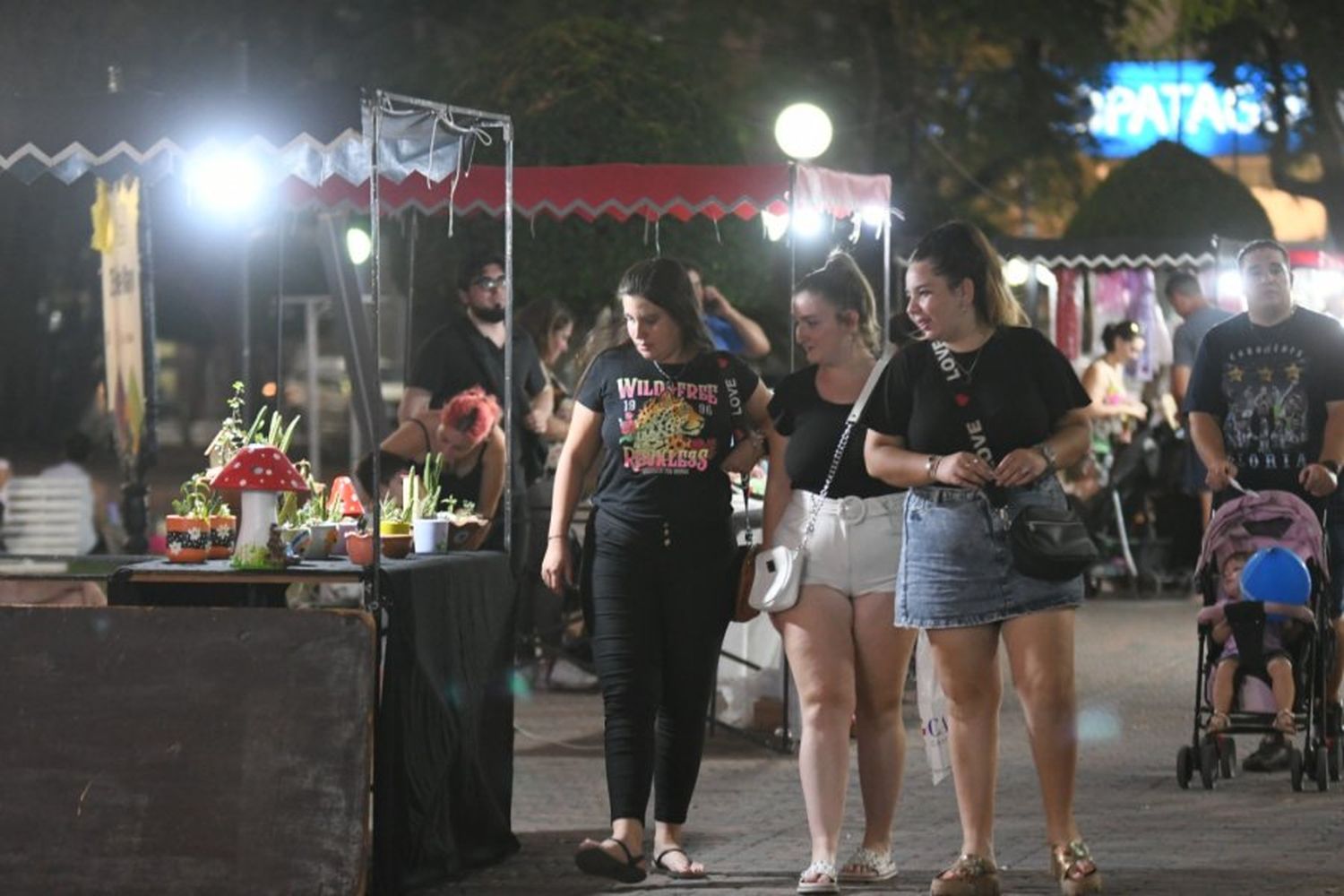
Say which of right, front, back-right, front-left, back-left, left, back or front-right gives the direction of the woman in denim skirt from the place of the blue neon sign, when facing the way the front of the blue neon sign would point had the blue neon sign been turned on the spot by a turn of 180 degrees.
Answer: back

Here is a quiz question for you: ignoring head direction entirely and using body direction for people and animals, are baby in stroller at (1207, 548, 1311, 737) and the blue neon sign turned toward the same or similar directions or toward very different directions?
same or similar directions

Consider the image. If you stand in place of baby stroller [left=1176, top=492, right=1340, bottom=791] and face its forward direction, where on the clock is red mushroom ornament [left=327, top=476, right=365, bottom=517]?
The red mushroom ornament is roughly at 2 o'clock from the baby stroller.

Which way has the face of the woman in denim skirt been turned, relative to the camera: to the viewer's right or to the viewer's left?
to the viewer's left

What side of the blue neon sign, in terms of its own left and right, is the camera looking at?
front

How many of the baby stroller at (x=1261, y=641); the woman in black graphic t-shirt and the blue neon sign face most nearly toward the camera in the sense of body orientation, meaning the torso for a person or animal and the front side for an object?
3

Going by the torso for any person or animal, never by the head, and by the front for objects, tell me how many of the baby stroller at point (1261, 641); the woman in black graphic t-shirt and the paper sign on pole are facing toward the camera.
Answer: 3

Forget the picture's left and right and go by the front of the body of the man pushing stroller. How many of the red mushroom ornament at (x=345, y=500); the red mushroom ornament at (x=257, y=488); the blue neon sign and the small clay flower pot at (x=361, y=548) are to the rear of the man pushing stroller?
1

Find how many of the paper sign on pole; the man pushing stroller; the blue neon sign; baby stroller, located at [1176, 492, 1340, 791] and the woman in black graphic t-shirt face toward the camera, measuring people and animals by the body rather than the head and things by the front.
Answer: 5

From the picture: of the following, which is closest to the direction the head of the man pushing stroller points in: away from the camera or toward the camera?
toward the camera

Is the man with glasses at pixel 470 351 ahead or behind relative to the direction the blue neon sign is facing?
ahead

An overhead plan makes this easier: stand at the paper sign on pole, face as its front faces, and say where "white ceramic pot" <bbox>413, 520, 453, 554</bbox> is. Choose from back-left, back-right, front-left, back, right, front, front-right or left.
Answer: front

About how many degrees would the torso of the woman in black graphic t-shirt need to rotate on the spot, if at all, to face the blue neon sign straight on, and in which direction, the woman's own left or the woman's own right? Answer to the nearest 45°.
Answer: approximately 180°

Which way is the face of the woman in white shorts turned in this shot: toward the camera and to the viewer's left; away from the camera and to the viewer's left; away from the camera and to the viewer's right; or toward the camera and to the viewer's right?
toward the camera and to the viewer's left
